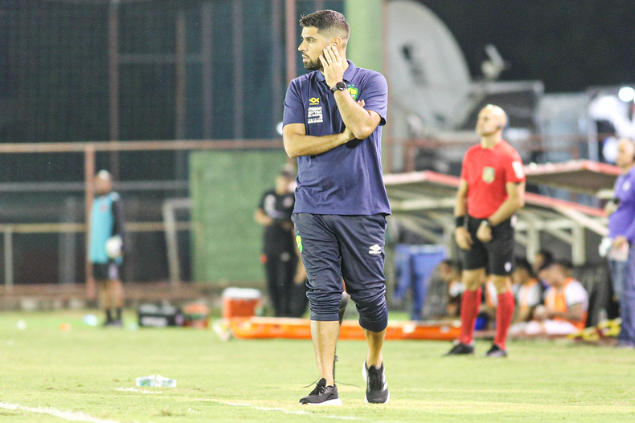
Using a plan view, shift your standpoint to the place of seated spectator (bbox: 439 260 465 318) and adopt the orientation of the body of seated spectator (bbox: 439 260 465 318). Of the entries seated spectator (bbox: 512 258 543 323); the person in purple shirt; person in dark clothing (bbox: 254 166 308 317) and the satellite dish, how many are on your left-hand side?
2

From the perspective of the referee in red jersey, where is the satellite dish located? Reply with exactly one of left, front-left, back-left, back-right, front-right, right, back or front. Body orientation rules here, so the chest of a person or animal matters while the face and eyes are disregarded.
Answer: back-right

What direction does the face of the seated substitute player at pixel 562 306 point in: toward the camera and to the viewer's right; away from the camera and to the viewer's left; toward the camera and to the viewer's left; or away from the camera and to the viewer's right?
toward the camera and to the viewer's left

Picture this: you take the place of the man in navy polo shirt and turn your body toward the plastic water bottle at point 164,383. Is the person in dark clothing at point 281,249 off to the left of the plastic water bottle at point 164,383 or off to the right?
right

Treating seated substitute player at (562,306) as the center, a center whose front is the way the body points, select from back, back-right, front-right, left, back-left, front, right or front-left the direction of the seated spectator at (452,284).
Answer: front-right

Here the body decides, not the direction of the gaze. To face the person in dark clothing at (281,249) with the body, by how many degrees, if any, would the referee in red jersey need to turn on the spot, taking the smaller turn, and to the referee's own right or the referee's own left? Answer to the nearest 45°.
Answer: approximately 90° to the referee's own right

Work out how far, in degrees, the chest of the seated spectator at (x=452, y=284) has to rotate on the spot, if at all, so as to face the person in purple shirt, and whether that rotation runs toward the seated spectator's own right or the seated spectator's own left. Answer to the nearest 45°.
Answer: approximately 90° to the seated spectator's own left

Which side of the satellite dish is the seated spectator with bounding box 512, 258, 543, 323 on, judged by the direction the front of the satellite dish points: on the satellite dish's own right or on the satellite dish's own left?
on the satellite dish's own left

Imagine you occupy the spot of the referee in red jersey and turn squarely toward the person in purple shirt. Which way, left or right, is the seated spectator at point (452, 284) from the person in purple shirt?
left

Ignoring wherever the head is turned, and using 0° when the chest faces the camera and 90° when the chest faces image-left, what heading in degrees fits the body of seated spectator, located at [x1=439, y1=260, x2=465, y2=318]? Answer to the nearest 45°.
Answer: approximately 45°

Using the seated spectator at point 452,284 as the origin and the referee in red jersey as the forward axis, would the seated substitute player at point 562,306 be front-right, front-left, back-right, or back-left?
front-left

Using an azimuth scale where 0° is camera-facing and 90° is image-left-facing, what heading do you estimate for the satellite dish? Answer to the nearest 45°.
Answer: approximately 45°

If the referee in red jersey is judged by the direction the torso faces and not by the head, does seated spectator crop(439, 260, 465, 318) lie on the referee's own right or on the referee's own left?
on the referee's own right
